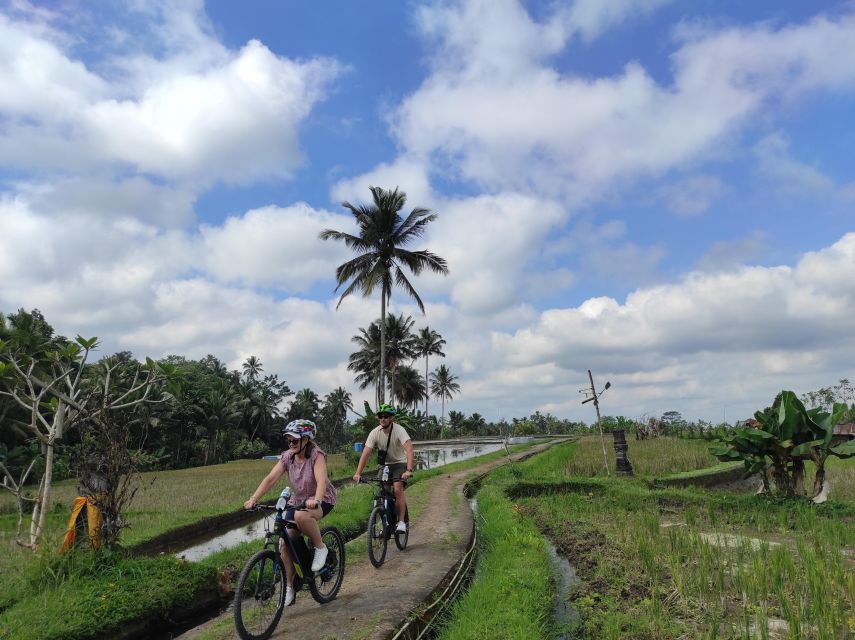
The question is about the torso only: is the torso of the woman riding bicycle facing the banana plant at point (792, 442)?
no

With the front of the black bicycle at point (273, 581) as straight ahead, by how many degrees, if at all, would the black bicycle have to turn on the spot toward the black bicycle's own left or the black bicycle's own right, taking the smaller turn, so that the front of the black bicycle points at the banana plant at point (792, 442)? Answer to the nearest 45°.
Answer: approximately 180°

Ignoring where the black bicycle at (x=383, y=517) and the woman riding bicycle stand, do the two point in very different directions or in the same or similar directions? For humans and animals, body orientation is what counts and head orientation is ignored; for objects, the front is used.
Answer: same or similar directions

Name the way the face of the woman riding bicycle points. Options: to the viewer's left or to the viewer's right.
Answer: to the viewer's left

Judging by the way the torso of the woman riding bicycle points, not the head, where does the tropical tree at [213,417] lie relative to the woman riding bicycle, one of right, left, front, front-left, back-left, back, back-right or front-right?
back-right

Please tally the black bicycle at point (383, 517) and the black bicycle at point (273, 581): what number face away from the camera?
0

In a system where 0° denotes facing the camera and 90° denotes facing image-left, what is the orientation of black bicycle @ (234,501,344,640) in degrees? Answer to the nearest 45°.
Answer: approximately 45°

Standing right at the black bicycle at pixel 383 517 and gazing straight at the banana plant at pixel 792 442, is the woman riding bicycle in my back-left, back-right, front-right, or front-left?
back-right

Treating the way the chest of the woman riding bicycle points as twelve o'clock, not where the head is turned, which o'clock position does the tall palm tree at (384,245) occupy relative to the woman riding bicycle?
The tall palm tree is roughly at 5 o'clock from the woman riding bicycle.

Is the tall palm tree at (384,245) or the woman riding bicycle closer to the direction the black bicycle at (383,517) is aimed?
the woman riding bicycle

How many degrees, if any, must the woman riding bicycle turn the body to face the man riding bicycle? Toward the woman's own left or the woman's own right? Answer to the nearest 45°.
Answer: approximately 180°

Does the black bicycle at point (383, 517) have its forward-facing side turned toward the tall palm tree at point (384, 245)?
no

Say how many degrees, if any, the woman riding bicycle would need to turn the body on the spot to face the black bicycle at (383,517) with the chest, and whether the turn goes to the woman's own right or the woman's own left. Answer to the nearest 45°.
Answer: approximately 180°

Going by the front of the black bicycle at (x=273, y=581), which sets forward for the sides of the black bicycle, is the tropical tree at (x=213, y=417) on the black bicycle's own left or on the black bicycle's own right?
on the black bicycle's own right

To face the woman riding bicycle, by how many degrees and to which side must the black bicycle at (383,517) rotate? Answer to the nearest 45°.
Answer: approximately 45° to its left

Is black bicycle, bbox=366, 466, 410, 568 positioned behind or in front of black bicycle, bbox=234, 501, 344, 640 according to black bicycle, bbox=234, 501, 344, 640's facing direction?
behind

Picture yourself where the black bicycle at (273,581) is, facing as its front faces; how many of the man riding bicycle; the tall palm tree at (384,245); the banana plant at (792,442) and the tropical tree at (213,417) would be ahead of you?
0

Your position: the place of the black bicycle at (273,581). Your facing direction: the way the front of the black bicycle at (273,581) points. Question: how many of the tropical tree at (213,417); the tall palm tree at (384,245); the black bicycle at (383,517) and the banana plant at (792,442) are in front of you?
0
